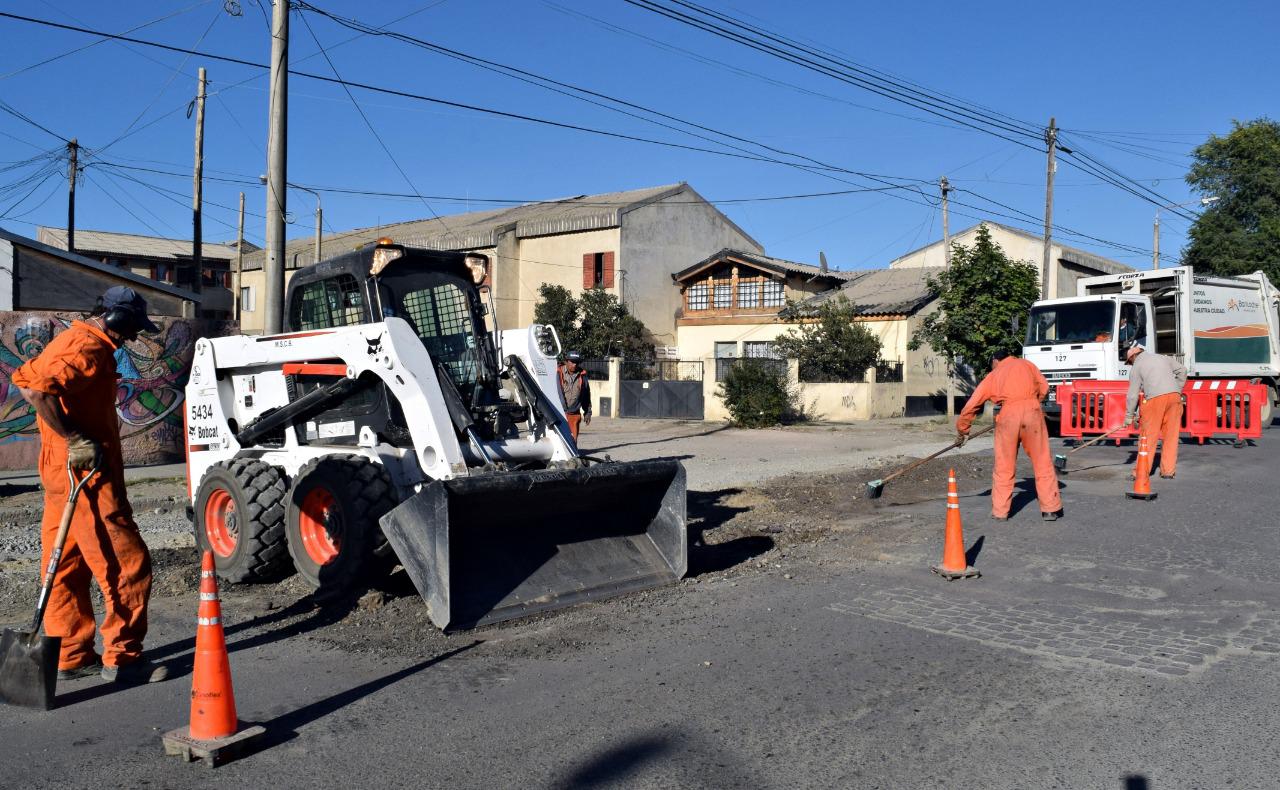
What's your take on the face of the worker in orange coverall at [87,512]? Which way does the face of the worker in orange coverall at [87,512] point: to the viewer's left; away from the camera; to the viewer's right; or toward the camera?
to the viewer's right

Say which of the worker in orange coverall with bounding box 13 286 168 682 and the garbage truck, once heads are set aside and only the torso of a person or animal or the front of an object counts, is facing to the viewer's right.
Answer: the worker in orange coverall

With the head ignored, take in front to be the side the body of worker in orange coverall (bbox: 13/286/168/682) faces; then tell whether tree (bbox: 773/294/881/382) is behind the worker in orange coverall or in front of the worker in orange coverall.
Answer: in front

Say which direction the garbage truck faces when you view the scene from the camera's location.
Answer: facing the viewer and to the left of the viewer

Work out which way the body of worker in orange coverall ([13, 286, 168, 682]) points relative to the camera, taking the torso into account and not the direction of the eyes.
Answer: to the viewer's right

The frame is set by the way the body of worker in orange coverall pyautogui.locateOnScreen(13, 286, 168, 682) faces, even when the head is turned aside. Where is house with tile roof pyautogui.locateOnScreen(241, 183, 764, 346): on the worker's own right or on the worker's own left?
on the worker's own left

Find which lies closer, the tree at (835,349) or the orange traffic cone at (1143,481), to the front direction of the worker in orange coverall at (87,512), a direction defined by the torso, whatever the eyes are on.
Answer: the orange traffic cone

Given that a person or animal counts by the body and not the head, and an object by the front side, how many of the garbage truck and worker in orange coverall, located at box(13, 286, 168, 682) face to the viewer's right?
1

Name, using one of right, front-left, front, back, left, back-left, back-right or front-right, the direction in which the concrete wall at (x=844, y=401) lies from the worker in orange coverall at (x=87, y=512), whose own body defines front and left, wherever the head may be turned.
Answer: front-left

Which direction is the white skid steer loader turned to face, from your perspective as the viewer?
facing the viewer and to the right of the viewer

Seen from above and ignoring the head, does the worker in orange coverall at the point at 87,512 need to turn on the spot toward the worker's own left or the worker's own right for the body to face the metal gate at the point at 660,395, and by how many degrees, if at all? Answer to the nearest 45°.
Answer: approximately 45° to the worker's own left
